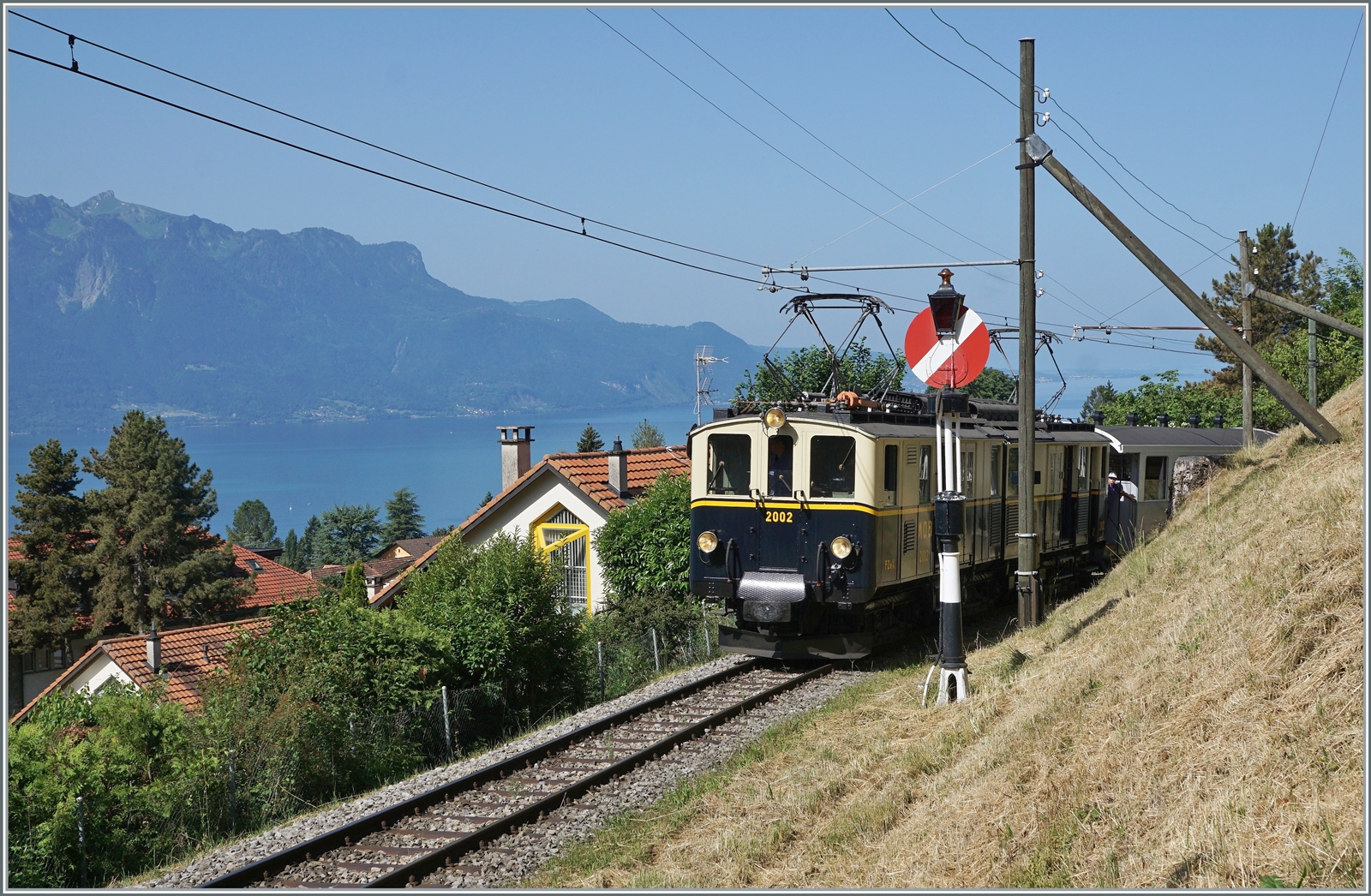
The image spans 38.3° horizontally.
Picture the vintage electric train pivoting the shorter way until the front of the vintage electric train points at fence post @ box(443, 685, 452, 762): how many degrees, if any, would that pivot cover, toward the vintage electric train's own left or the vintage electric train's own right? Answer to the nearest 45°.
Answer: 0° — it already faces it

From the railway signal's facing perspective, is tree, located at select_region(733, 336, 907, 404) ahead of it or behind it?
behind

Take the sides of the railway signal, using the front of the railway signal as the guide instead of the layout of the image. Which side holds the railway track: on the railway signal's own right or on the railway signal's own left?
on the railway signal's own right

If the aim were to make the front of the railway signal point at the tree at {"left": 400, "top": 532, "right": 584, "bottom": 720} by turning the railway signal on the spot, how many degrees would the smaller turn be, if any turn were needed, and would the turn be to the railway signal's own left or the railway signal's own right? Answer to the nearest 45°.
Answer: approximately 135° to the railway signal's own right

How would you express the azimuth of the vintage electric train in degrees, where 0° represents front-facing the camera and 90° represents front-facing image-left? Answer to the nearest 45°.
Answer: approximately 45°

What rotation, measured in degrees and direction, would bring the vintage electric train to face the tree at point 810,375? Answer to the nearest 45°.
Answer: approximately 135° to its right

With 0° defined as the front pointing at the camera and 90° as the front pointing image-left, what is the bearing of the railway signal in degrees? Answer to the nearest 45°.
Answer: approximately 0°

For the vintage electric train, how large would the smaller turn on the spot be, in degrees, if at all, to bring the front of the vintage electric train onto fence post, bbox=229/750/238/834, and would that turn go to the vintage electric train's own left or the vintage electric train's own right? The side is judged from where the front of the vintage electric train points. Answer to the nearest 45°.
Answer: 0° — it already faces it

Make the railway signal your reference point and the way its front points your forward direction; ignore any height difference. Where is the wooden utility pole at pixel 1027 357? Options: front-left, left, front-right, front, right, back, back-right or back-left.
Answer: back

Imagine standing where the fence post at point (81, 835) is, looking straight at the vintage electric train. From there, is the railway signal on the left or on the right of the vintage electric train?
right
